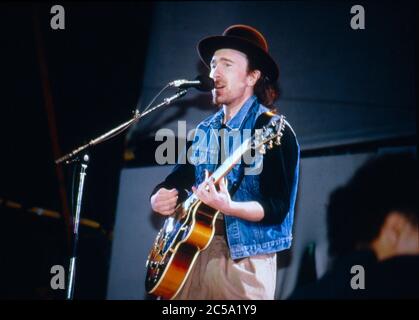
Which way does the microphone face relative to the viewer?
to the viewer's right
